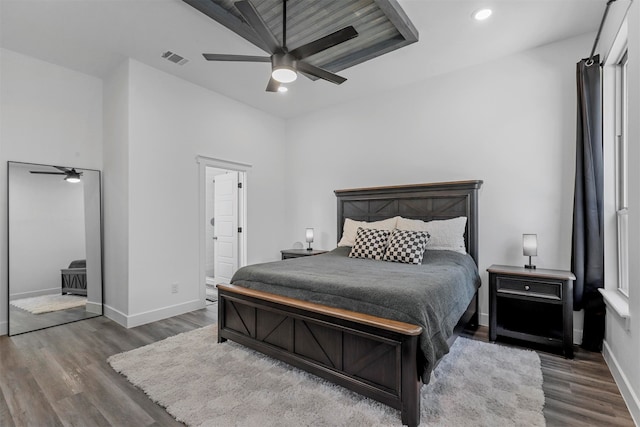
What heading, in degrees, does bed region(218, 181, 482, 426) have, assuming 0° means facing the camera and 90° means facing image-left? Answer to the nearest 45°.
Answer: approximately 45°

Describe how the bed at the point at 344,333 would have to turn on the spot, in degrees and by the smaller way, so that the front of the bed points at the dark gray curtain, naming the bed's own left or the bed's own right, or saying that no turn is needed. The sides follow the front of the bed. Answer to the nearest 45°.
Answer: approximately 135° to the bed's own left

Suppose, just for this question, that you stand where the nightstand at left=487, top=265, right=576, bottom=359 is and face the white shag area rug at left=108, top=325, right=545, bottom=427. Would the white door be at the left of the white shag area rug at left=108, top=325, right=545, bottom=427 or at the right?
right

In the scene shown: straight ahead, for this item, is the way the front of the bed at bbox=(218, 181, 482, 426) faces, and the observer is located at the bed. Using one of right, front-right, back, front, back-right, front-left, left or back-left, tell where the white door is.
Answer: right
